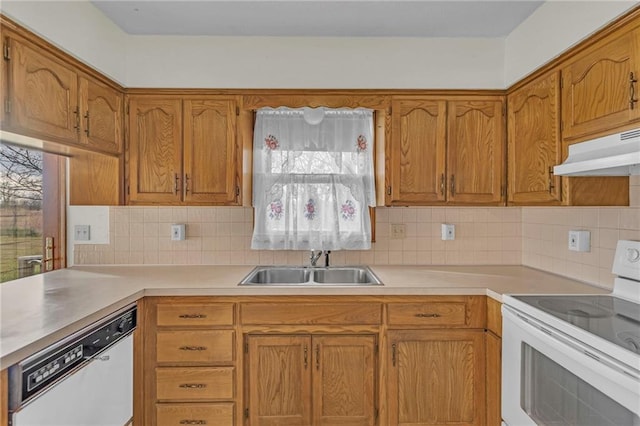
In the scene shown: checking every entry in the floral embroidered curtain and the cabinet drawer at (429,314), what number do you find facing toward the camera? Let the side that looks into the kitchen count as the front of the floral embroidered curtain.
2

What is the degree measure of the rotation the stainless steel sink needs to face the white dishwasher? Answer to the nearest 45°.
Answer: approximately 45° to its right

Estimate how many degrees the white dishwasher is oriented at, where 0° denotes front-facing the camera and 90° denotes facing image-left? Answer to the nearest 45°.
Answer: approximately 315°

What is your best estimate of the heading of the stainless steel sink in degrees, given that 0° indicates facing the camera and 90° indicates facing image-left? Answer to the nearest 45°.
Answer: approximately 0°

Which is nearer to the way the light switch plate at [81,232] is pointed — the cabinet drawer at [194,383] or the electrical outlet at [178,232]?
the cabinet drawer

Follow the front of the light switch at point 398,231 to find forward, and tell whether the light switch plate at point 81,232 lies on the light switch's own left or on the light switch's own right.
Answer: on the light switch's own right

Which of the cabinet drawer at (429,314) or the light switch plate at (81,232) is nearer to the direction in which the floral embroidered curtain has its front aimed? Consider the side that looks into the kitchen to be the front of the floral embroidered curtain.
the cabinet drawer

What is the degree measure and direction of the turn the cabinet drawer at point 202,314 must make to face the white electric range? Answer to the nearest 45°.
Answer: approximately 45° to its left
